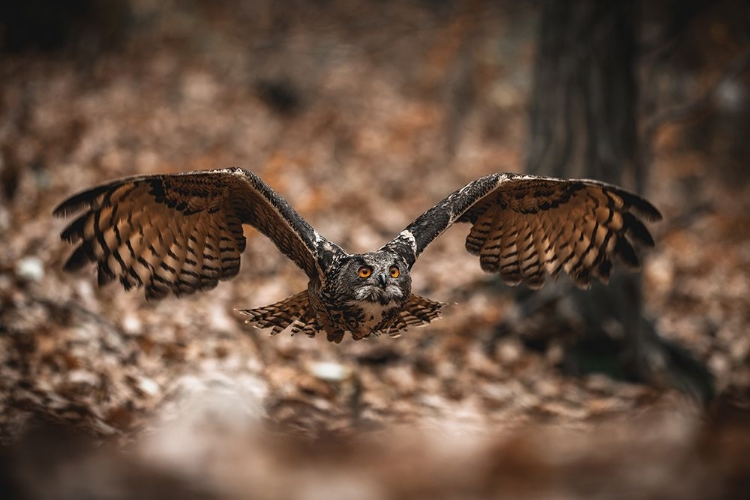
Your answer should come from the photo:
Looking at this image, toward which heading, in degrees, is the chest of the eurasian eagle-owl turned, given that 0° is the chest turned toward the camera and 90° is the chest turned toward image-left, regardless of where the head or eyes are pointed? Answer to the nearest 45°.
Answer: approximately 0°
